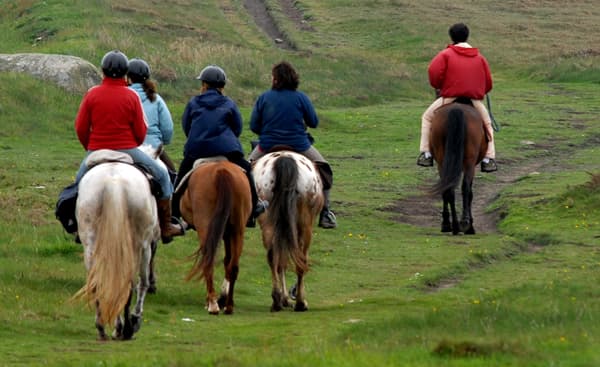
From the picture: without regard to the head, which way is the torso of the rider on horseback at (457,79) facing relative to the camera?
away from the camera

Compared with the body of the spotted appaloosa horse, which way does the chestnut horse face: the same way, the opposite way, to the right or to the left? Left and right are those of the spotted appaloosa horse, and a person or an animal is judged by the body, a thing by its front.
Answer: the same way

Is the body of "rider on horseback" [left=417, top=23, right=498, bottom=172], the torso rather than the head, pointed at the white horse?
no

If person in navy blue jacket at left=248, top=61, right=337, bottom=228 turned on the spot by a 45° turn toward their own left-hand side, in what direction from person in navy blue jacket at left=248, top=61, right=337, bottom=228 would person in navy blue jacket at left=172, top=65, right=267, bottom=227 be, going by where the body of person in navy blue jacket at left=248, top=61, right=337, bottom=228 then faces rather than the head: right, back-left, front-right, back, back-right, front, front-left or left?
left

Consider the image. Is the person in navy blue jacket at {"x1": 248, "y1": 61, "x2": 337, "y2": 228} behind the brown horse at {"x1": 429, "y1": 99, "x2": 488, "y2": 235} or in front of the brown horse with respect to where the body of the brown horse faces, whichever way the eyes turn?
behind

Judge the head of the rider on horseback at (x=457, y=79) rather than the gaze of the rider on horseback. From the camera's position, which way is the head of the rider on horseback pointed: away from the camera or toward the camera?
away from the camera

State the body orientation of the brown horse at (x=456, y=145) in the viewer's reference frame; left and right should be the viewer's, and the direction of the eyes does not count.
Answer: facing away from the viewer

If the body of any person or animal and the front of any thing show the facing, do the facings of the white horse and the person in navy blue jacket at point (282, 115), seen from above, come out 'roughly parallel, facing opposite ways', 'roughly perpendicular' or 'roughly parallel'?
roughly parallel

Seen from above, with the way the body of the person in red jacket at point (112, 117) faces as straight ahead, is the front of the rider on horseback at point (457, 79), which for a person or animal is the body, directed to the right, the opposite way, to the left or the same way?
the same way

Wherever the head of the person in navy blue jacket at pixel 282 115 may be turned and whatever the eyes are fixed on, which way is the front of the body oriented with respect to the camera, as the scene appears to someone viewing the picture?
away from the camera

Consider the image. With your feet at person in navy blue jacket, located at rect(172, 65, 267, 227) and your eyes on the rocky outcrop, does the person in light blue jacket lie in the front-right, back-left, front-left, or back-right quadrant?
front-left

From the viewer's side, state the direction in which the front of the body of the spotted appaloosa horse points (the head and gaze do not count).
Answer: away from the camera

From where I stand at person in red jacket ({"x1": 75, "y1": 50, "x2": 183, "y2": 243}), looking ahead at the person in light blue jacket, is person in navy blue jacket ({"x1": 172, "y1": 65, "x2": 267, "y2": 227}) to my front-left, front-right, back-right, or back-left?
front-right

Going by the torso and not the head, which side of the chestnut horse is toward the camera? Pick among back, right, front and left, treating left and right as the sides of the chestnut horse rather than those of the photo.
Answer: back

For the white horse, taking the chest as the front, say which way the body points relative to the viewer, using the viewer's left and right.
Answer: facing away from the viewer

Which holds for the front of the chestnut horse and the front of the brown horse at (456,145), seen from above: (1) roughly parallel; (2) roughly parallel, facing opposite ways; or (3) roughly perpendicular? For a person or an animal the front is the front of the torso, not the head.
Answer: roughly parallel

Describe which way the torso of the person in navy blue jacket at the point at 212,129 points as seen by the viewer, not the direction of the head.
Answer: away from the camera

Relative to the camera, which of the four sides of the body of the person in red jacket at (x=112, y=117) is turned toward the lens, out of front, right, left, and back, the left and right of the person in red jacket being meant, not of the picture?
back
